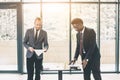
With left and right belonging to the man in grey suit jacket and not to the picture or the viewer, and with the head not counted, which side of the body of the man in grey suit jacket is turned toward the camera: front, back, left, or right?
front

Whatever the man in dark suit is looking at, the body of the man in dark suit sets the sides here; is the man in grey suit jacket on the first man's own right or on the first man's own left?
on the first man's own right

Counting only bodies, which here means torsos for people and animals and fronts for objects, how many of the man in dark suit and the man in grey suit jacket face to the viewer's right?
0

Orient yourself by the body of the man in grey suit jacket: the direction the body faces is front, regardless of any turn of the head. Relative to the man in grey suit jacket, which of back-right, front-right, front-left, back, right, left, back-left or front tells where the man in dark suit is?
front-left

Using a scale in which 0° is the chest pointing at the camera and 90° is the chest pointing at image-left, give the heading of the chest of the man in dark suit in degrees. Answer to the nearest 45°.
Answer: approximately 45°
